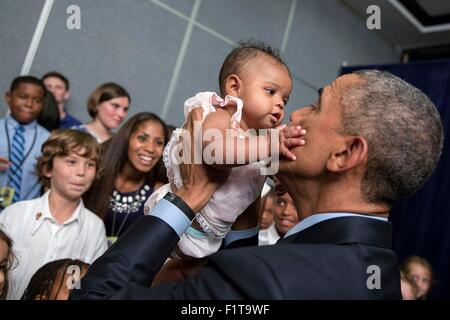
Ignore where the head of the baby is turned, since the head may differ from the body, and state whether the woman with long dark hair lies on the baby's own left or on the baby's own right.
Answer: on the baby's own left

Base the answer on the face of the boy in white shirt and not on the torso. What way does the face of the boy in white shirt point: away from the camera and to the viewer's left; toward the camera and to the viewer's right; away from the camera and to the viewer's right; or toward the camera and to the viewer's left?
toward the camera and to the viewer's right

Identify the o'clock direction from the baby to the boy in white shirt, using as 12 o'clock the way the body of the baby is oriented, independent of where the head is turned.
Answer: The boy in white shirt is roughly at 8 o'clock from the baby.

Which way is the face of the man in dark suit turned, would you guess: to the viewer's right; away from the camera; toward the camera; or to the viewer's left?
to the viewer's left

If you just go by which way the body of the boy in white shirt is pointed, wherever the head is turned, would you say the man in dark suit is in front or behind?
in front

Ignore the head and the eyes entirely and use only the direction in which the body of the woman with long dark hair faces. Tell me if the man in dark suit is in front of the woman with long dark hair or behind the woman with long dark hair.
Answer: in front

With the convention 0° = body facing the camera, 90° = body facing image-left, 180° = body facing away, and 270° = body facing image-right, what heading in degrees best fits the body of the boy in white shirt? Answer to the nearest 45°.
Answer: approximately 315°

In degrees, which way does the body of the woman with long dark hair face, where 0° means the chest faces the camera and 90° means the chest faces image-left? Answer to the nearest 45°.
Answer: approximately 315°

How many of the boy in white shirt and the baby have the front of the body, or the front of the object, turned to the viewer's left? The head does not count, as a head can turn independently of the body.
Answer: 0

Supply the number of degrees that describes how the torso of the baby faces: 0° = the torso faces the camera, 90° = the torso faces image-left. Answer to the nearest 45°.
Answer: approximately 270°
